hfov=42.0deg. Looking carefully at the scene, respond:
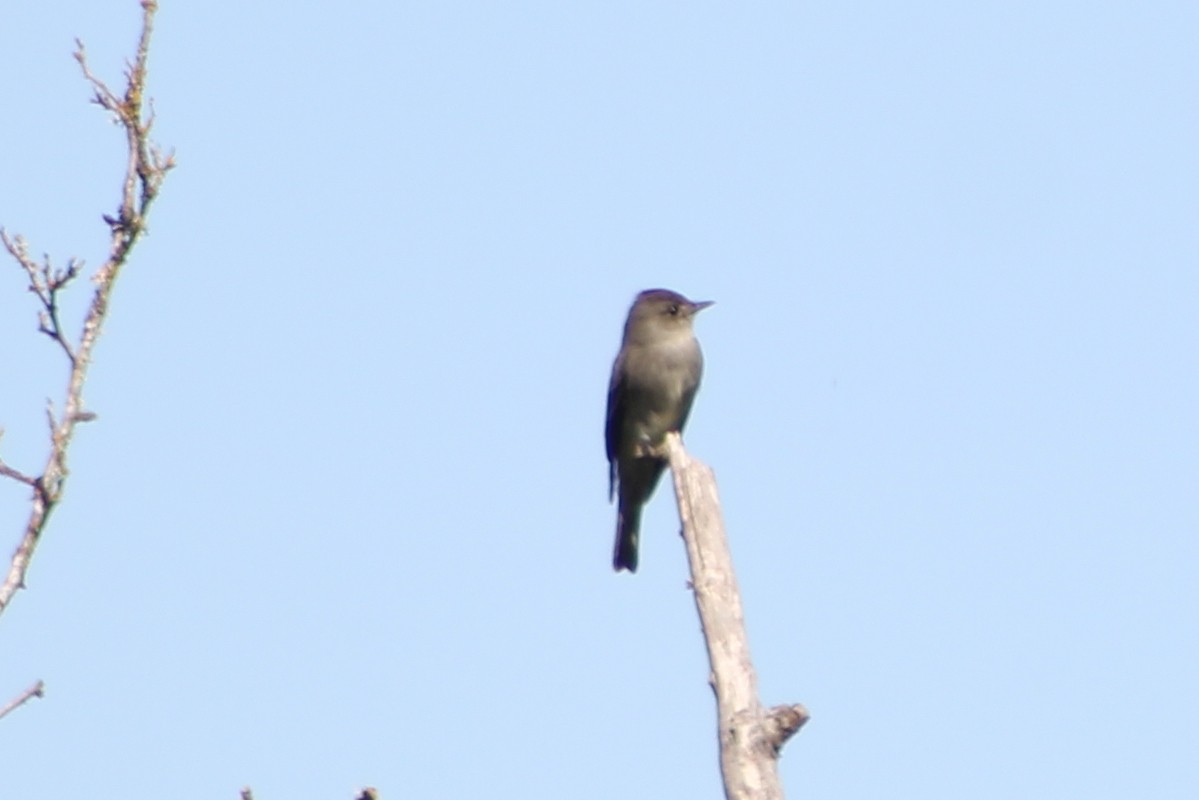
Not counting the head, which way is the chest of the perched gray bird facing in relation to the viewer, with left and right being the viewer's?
facing the viewer and to the right of the viewer
